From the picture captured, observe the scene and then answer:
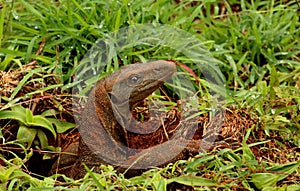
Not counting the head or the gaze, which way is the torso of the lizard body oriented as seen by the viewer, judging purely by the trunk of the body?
to the viewer's right
